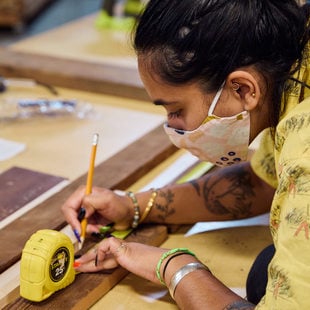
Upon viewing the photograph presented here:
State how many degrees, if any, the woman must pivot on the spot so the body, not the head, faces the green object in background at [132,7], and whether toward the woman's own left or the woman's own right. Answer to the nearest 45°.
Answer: approximately 90° to the woman's own right

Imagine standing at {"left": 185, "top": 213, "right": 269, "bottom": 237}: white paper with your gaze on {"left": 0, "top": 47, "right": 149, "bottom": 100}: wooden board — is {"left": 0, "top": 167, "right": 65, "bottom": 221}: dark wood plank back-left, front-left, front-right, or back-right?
front-left

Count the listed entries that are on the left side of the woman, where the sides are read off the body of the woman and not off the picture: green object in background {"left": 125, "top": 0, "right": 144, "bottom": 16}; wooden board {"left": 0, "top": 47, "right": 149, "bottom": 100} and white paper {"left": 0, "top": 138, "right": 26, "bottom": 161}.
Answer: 0

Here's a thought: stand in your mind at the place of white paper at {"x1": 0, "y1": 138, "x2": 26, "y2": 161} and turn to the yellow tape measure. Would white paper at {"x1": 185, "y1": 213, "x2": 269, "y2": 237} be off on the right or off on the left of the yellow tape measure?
left

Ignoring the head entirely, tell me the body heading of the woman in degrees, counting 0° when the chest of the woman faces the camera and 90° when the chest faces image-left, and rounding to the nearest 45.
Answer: approximately 90°

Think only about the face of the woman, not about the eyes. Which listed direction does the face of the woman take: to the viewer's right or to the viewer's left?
to the viewer's left
